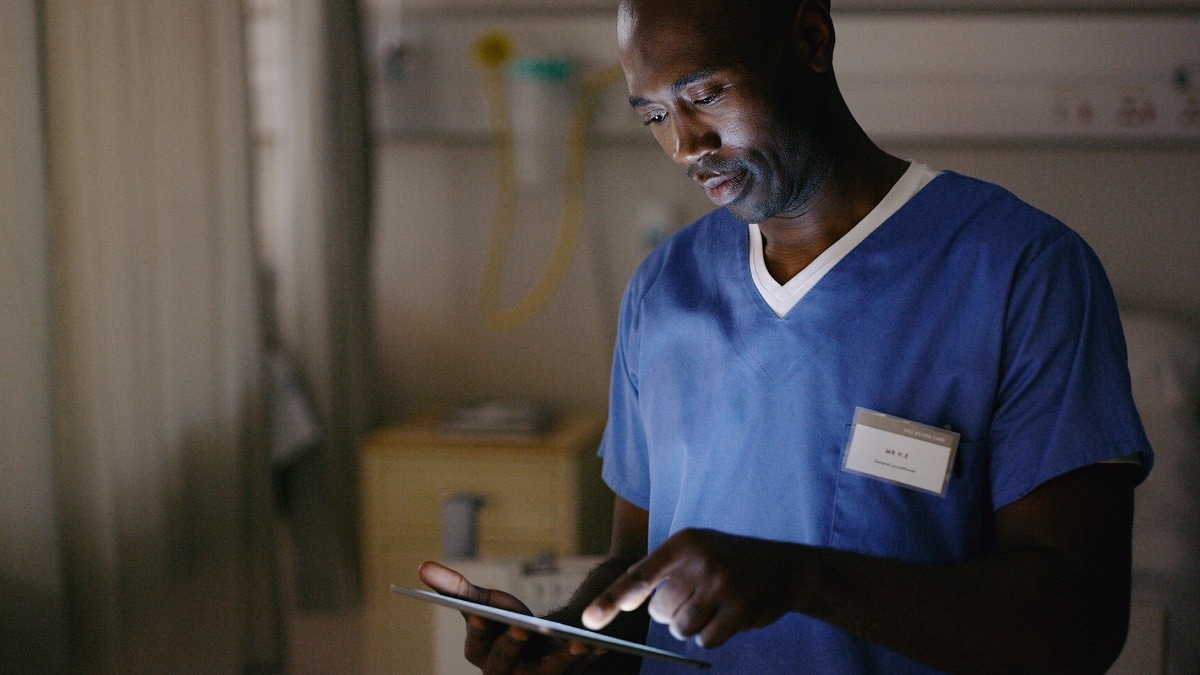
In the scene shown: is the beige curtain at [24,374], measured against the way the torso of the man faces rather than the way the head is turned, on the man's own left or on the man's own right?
on the man's own right

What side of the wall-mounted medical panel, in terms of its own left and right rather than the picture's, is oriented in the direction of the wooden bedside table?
right

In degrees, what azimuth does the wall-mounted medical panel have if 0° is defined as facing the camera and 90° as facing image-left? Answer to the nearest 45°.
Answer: approximately 0°

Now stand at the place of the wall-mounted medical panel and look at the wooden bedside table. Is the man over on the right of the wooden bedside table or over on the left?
left

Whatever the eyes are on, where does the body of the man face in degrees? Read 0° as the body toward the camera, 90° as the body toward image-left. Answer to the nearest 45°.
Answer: approximately 45°

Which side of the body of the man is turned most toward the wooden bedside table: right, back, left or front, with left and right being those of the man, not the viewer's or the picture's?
right
